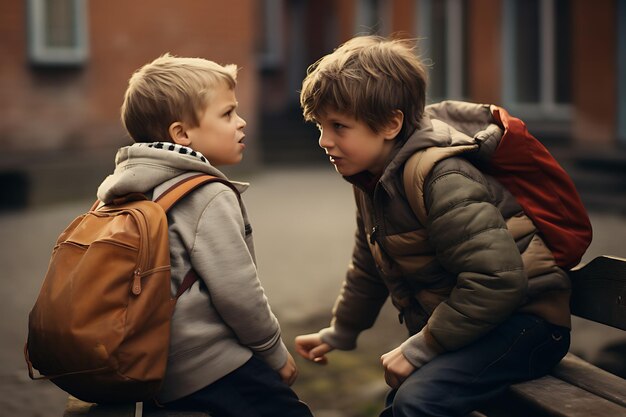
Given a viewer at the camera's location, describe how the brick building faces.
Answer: facing the viewer

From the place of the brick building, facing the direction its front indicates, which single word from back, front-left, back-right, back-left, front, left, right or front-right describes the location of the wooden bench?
front

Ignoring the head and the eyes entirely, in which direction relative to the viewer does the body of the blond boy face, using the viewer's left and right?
facing to the right of the viewer

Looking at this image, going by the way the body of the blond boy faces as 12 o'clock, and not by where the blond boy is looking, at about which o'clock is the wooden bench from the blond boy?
The wooden bench is roughly at 12 o'clock from the blond boy.

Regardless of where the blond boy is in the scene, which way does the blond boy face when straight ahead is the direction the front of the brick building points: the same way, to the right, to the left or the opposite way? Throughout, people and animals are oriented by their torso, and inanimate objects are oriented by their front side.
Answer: to the left

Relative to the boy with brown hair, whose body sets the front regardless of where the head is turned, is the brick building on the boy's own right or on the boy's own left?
on the boy's own right

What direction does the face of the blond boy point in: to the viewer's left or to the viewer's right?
to the viewer's right

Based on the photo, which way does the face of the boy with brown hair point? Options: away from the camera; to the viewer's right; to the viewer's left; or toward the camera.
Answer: to the viewer's left

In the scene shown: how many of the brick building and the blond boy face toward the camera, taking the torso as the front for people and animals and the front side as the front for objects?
1

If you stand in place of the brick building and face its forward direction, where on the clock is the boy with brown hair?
The boy with brown hair is roughly at 12 o'clock from the brick building.

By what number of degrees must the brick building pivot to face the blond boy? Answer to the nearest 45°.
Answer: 0° — it already faces them

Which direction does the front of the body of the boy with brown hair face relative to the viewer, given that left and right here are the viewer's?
facing the viewer and to the left of the viewer

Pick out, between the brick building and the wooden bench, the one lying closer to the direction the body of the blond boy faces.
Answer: the wooden bench
